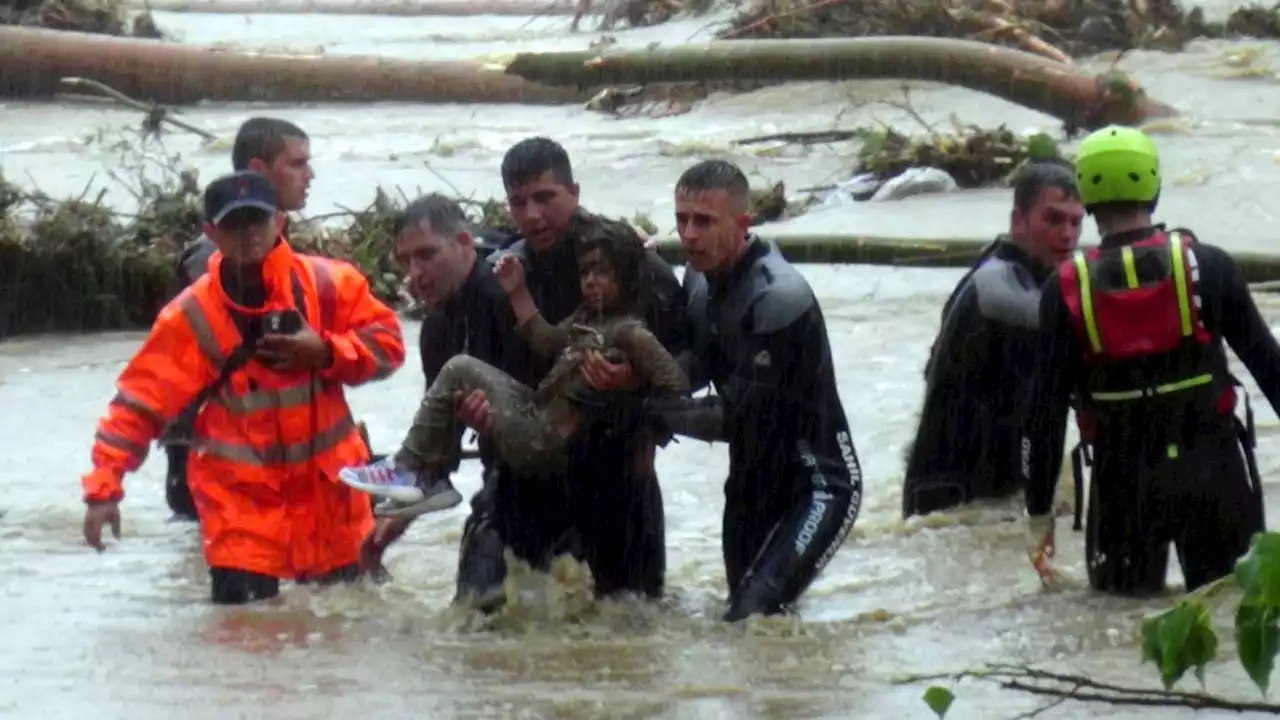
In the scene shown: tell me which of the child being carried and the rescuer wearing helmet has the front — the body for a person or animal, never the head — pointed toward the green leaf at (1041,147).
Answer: the rescuer wearing helmet

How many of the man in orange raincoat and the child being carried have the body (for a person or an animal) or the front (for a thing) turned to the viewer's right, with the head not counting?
0

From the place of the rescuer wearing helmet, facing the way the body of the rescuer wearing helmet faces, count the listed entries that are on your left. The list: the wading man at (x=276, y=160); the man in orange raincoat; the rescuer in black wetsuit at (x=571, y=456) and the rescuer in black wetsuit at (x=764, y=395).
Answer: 4

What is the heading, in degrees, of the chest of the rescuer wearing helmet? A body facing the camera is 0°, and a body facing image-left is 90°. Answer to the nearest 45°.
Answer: approximately 180°

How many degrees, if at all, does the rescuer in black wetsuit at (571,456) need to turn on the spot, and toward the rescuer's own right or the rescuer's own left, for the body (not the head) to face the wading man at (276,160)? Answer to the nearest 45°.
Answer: approximately 135° to the rescuer's own right

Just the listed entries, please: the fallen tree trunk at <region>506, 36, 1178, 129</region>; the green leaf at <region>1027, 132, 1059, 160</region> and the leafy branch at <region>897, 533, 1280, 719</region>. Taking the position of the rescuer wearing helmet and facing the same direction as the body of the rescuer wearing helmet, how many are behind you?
1
